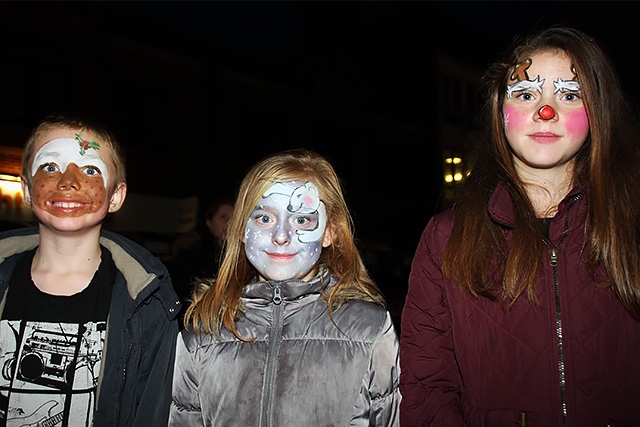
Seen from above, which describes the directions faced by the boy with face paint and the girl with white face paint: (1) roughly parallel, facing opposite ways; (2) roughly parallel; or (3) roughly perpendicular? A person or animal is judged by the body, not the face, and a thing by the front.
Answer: roughly parallel

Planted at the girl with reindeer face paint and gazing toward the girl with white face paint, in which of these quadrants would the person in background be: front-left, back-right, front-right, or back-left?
front-right

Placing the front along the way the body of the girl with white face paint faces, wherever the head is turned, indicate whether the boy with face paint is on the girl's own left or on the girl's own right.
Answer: on the girl's own right

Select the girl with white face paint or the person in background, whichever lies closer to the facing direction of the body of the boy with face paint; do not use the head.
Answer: the girl with white face paint

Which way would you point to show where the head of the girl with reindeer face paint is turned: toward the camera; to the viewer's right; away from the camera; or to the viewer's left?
toward the camera

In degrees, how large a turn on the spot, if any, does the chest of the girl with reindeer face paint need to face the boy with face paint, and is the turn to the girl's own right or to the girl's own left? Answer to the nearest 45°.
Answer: approximately 90° to the girl's own right

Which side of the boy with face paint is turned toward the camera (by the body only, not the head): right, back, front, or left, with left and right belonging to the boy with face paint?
front

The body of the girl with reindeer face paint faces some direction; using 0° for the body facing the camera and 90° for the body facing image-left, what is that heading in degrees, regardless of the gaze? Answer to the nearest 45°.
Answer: approximately 0°

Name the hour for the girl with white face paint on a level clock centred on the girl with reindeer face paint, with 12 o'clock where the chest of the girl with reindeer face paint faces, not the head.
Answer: The girl with white face paint is roughly at 3 o'clock from the girl with reindeer face paint.

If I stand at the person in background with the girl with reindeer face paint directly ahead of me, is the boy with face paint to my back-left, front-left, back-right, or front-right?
front-right

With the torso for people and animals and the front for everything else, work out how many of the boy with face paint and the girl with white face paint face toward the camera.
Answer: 2

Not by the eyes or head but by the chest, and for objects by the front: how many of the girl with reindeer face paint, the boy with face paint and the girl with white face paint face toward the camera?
3

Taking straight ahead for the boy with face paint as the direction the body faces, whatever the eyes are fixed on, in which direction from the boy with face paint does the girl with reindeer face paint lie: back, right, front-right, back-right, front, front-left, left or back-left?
front-left

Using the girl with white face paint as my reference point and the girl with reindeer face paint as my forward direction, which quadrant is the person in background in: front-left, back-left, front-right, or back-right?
back-left

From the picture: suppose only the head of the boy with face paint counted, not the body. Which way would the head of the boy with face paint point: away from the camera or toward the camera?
toward the camera
